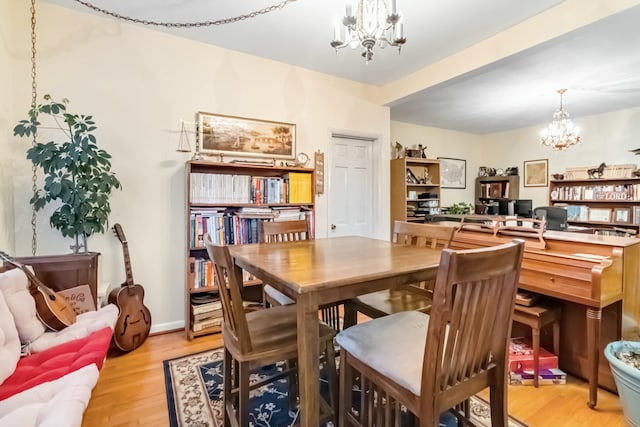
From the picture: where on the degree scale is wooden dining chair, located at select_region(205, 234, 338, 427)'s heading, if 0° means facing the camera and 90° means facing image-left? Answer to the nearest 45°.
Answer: approximately 225°

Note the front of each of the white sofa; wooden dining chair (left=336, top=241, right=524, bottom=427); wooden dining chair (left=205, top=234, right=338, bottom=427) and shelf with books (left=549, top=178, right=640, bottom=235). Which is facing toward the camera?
the shelf with books

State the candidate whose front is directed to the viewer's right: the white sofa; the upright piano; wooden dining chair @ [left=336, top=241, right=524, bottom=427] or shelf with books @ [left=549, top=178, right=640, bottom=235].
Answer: the white sofa

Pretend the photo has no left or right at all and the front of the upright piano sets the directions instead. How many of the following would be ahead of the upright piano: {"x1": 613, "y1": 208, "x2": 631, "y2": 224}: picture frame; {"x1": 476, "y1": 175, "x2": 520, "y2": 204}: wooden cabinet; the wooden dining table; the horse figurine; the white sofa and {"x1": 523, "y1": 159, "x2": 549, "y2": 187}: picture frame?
2

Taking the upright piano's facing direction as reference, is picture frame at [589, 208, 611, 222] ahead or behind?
behind

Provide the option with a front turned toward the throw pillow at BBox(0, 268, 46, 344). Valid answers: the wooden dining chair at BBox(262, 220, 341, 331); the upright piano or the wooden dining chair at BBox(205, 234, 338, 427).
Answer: the upright piano

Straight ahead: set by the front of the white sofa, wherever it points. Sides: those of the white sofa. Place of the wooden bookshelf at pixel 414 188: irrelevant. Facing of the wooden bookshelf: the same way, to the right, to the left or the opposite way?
to the right

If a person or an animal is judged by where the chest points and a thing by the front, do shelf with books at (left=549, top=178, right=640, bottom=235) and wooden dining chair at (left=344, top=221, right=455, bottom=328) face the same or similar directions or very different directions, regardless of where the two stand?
same or similar directions

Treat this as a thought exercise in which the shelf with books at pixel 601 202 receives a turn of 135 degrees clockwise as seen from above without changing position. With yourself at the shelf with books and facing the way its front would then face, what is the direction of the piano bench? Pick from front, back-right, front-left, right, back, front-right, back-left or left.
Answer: back-left

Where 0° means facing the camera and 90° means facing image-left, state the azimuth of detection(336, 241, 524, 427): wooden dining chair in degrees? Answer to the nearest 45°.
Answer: approximately 135°

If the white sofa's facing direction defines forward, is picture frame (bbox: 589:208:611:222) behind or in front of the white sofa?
in front

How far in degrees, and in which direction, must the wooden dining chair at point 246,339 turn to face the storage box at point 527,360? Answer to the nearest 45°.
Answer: approximately 45° to its right

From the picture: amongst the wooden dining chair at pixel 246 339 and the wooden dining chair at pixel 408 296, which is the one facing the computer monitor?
the wooden dining chair at pixel 246 339

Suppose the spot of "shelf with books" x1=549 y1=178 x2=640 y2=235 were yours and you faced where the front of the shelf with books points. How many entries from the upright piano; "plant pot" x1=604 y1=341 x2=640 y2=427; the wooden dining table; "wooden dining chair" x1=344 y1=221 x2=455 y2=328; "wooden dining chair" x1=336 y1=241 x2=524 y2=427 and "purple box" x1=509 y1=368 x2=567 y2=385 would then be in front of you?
6

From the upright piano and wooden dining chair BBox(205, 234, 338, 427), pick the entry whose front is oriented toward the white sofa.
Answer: the upright piano

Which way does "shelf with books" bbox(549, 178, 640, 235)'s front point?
toward the camera

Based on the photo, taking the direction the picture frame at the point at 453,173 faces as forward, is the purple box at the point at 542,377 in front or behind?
in front

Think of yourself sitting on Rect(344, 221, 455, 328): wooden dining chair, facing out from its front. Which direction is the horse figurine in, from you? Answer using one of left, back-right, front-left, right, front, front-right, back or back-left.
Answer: back

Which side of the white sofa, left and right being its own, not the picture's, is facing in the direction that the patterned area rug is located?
front

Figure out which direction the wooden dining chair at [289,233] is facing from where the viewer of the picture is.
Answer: facing the viewer and to the right of the viewer

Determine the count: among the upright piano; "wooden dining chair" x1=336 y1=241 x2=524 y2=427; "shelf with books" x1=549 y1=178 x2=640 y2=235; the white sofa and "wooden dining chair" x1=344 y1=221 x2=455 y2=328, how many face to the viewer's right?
1

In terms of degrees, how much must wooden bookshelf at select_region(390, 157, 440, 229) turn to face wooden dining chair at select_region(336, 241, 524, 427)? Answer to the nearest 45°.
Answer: approximately 45° to its right

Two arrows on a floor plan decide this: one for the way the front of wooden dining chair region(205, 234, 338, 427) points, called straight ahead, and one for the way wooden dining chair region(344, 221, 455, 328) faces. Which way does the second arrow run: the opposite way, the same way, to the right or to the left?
the opposite way
